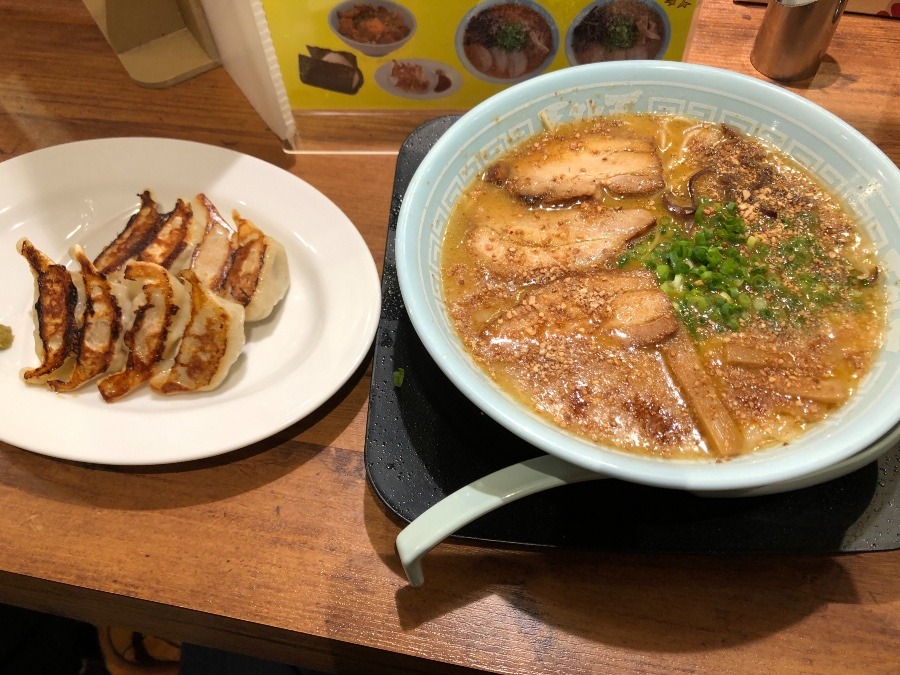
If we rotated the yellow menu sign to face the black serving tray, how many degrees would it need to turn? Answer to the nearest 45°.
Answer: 0° — it already faces it

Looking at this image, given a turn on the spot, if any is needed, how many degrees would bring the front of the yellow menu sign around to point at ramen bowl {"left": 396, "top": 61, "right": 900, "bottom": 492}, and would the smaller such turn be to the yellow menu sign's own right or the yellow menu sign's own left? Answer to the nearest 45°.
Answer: approximately 45° to the yellow menu sign's own left

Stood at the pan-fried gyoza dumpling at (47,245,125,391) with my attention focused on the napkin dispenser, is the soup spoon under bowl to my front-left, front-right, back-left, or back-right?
back-right

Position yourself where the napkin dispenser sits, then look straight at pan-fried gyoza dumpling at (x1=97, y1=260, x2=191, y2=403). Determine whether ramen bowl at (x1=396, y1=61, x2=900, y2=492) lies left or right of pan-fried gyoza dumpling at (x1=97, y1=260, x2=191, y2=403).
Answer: left

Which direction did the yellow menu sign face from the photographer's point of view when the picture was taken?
facing the viewer

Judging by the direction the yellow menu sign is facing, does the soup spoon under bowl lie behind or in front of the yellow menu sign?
in front

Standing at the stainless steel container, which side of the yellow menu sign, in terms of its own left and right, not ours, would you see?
left

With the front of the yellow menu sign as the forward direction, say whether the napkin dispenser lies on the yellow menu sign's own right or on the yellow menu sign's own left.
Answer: on the yellow menu sign's own right
